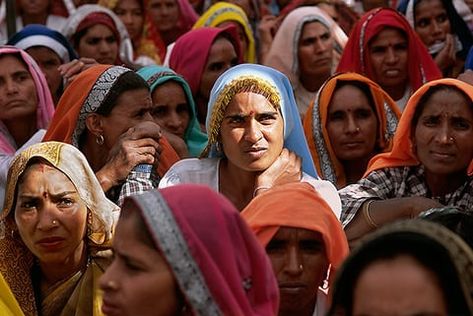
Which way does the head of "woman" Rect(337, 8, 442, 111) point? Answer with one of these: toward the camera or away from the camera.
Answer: toward the camera

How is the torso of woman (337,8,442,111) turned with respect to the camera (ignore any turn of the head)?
toward the camera

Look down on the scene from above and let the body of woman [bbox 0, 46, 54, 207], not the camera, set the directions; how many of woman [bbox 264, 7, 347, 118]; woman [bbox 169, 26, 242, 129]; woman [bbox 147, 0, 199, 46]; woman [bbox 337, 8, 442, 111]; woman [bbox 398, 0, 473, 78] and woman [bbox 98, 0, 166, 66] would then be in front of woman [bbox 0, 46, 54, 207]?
0

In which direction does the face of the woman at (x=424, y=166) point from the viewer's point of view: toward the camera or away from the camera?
toward the camera

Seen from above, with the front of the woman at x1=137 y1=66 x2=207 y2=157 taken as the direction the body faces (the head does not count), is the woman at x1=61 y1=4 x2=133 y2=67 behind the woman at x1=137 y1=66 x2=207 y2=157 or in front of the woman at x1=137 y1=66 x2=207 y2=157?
behind

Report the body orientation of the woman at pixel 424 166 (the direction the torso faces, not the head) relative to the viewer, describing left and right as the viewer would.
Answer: facing the viewer

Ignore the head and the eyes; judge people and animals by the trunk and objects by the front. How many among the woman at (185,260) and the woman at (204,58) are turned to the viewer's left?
1

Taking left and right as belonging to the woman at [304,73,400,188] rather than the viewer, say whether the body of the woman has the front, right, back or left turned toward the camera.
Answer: front

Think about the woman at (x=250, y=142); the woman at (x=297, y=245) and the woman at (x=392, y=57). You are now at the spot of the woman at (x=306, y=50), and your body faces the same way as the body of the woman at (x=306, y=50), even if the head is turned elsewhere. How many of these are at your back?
0

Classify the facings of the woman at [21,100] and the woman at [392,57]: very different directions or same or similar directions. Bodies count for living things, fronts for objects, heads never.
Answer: same or similar directions

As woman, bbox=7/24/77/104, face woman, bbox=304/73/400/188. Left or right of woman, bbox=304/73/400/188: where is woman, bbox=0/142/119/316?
right

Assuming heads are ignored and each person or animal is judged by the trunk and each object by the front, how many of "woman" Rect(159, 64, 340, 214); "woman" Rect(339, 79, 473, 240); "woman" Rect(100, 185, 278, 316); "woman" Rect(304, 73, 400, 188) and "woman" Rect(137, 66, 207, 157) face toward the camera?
4

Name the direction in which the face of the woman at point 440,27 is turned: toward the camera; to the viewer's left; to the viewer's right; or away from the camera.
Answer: toward the camera

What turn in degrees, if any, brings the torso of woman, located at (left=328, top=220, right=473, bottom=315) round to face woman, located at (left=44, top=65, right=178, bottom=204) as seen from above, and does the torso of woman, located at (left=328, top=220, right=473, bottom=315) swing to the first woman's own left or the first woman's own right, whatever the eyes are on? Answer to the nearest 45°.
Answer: approximately 135° to the first woman's own right

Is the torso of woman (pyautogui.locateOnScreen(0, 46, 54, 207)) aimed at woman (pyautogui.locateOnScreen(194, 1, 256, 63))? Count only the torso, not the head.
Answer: no

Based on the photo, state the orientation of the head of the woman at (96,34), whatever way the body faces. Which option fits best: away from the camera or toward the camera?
toward the camera
